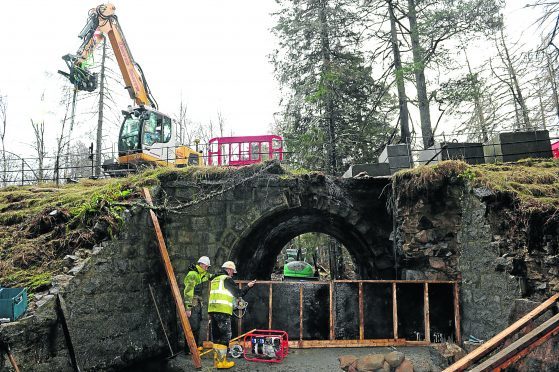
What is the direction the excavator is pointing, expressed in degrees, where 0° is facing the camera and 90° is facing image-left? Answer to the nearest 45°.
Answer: approximately 45°

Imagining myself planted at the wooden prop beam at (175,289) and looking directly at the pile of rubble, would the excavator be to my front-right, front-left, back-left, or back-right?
back-left

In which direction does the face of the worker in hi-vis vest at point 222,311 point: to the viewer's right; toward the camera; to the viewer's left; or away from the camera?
to the viewer's right

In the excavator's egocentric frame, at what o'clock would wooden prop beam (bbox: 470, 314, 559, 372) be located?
The wooden prop beam is roughly at 10 o'clock from the excavator.

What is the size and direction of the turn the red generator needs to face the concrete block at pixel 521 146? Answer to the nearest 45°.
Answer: approximately 90° to its left

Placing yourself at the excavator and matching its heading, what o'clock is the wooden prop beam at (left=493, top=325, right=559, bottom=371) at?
The wooden prop beam is roughly at 10 o'clock from the excavator.

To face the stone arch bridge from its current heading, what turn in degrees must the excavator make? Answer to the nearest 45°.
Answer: approximately 90° to its left

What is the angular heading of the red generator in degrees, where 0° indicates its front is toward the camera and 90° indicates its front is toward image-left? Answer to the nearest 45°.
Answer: approximately 0°
